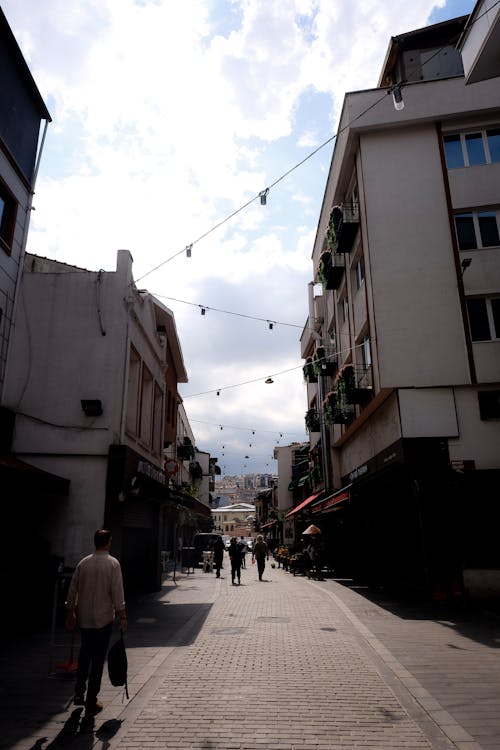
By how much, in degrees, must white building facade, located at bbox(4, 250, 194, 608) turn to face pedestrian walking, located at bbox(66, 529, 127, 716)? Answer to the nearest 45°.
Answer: approximately 90° to its right

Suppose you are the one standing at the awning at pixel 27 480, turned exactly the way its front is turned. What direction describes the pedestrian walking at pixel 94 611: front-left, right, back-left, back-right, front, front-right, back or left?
right

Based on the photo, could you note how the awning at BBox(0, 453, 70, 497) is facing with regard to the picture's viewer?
facing to the right of the viewer

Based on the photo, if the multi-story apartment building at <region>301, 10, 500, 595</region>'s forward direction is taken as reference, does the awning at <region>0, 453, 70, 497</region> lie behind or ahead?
ahead

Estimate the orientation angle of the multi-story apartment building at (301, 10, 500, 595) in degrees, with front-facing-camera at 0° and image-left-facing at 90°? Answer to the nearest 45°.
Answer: approximately 90°

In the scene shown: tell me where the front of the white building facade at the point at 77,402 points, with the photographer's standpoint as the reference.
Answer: facing to the right of the viewer

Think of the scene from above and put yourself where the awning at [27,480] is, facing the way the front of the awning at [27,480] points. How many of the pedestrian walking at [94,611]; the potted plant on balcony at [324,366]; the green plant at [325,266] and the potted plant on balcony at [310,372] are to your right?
1
